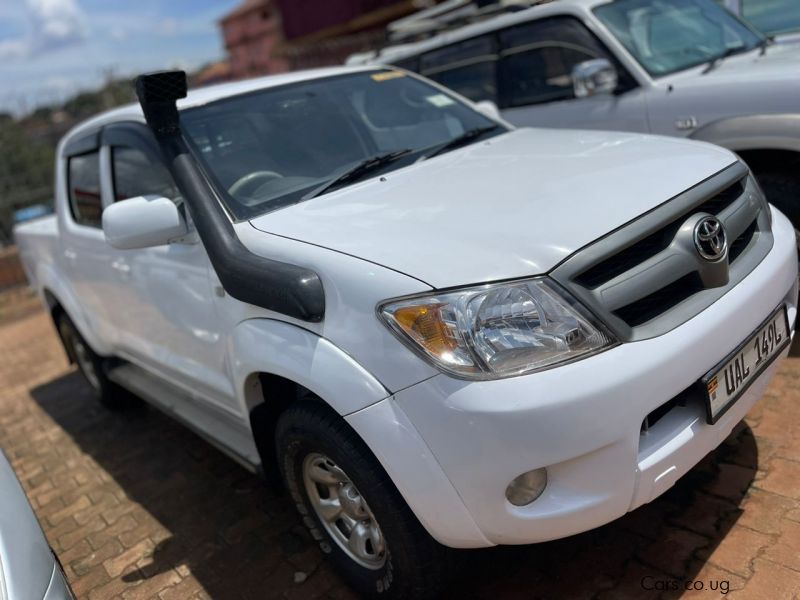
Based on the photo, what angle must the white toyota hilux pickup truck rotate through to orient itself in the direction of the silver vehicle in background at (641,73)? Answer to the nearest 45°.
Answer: approximately 90° to its left

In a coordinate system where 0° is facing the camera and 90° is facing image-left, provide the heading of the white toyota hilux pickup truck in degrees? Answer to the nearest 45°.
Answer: approximately 315°

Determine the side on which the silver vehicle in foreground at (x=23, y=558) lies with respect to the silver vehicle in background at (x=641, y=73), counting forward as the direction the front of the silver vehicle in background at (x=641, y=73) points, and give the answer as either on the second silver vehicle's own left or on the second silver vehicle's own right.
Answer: on the second silver vehicle's own right

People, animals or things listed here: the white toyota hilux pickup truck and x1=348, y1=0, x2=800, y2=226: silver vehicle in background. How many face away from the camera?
0

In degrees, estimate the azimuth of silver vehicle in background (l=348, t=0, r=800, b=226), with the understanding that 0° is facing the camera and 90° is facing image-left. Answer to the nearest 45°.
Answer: approximately 315°

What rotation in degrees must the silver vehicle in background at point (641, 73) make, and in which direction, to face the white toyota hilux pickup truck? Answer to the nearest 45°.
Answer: approximately 45° to its right
